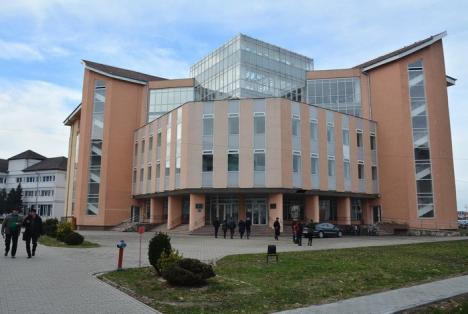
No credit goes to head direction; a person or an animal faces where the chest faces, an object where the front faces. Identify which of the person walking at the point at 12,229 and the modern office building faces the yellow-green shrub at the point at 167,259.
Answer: the modern office building

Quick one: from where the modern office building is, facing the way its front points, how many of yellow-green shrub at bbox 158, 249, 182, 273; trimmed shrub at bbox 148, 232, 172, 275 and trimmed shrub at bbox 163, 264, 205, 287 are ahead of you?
3

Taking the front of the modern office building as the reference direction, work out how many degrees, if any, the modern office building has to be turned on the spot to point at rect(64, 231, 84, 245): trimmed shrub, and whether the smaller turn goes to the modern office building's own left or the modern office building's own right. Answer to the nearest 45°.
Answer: approximately 45° to the modern office building's own right

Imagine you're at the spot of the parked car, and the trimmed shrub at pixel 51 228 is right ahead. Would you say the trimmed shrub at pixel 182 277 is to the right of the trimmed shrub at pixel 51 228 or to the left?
left

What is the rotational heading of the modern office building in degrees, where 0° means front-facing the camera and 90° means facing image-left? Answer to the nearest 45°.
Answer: approximately 0°

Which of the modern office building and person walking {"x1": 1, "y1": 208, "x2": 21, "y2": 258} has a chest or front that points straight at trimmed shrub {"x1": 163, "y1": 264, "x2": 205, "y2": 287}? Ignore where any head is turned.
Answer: the modern office building

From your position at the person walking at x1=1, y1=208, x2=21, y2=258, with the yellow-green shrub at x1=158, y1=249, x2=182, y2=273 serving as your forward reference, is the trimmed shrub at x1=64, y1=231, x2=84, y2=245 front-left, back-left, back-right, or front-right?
back-left

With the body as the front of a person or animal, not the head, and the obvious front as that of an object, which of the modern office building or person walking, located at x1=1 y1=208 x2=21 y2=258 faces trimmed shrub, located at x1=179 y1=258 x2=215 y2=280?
the modern office building
